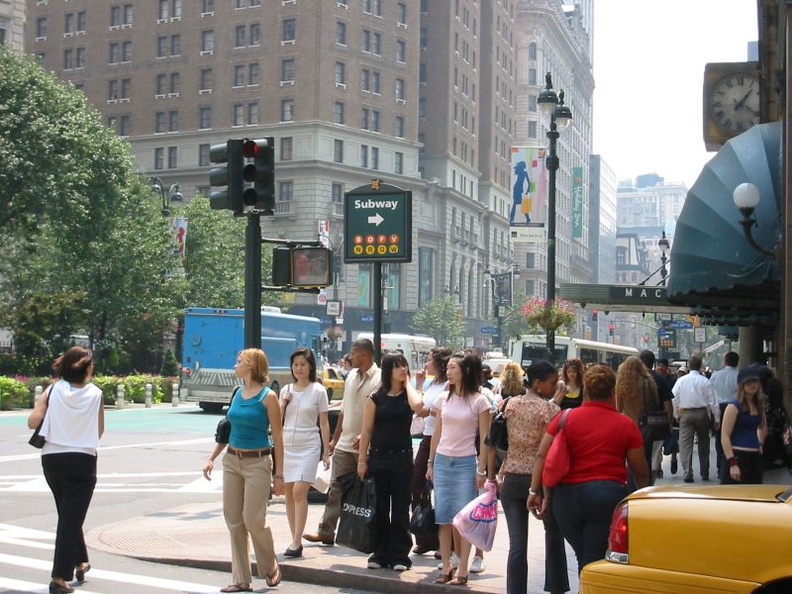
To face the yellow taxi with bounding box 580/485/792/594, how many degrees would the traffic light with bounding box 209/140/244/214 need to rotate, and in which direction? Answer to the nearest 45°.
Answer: approximately 90° to its left

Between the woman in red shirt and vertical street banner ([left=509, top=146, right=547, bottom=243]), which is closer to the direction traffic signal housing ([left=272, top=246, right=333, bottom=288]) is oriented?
the woman in red shirt

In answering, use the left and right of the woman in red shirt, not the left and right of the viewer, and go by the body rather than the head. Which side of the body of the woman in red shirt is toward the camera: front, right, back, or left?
back

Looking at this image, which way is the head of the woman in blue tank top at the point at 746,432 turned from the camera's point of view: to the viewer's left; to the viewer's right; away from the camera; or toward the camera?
toward the camera

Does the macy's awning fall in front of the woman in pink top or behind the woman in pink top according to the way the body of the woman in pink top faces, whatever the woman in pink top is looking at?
behind

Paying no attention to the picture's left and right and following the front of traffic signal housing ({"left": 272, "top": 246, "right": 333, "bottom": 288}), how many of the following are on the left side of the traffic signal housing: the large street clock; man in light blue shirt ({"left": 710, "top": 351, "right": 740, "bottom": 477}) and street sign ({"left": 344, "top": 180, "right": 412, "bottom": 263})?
3

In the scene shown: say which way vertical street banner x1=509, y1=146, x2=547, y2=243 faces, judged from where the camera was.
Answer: facing the viewer

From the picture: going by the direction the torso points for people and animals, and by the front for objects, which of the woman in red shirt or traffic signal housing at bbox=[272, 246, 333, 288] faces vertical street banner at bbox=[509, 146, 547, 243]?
the woman in red shirt

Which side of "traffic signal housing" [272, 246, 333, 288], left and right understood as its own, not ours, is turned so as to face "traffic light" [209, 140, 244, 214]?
right

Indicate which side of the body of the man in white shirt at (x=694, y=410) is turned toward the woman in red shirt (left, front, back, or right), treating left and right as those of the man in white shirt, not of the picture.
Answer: back

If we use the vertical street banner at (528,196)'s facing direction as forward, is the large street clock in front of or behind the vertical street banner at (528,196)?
in front

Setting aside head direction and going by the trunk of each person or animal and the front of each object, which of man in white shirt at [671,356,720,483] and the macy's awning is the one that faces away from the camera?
the man in white shirt
